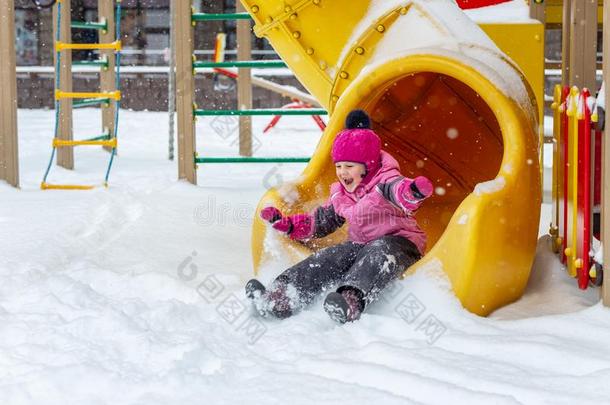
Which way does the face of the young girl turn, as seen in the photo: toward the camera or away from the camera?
toward the camera

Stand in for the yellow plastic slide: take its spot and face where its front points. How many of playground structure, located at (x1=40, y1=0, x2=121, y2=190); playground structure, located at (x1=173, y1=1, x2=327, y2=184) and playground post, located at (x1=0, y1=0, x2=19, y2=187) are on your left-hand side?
0

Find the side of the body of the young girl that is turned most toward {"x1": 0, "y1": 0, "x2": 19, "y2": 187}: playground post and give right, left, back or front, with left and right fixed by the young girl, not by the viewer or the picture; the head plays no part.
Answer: right

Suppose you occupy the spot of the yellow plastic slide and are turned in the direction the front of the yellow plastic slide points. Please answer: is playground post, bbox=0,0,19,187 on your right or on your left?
on your right

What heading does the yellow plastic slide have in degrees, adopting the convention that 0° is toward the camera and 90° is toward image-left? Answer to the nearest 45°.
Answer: approximately 45°

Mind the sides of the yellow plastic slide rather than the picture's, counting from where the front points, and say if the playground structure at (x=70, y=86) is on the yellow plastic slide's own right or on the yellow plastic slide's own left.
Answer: on the yellow plastic slide's own right

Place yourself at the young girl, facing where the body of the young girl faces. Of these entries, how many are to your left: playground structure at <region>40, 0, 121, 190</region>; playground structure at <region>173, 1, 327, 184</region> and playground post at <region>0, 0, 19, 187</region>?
0

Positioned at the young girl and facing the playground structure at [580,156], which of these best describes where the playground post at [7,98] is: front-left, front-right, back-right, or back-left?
back-left

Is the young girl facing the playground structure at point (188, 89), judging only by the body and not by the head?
no

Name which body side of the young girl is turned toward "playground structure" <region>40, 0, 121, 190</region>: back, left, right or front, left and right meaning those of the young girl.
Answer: right

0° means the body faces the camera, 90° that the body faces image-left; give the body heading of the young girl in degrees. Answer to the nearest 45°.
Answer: approximately 45°

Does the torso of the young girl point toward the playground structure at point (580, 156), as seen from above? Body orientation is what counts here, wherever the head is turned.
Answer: no
